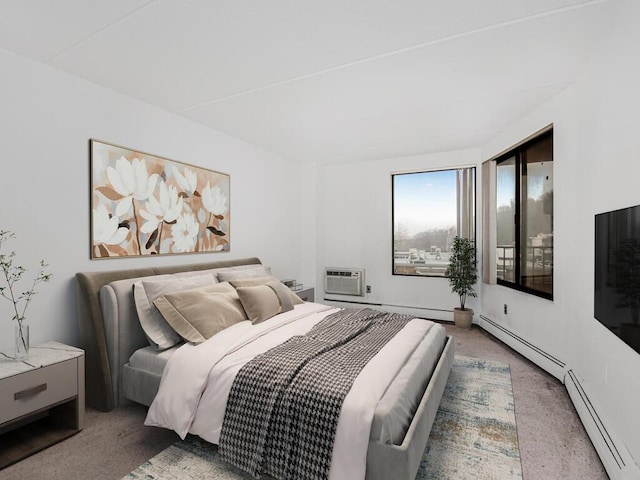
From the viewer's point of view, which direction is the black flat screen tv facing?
to the viewer's left

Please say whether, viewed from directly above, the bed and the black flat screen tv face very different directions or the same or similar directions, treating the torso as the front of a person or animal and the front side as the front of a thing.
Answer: very different directions

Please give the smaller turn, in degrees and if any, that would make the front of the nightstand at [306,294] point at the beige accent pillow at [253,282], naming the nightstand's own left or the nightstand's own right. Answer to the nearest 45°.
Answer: approximately 45° to the nightstand's own right

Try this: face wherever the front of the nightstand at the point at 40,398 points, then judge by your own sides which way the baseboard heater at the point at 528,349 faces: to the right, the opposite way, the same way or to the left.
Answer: the opposite way

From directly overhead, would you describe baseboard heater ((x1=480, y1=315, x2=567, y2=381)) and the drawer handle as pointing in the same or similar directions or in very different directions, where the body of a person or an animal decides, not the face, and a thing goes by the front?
very different directions

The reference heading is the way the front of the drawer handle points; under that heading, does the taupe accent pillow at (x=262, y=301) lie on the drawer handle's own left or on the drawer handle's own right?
on the drawer handle's own left

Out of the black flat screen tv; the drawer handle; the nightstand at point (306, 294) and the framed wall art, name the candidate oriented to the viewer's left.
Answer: the black flat screen tv

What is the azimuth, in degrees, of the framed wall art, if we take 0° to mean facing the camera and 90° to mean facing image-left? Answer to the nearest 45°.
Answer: approximately 315°

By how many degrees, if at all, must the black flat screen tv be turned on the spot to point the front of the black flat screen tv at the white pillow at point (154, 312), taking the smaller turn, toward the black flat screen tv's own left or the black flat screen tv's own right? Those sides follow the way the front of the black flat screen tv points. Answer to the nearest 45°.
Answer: approximately 45° to the black flat screen tv's own left

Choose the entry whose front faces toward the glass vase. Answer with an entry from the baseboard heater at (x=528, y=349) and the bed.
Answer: the baseboard heater

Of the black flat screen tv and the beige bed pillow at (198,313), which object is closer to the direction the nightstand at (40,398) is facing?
the black flat screen tv

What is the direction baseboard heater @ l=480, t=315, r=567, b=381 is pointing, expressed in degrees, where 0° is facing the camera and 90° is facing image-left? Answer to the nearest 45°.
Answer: approximately 45°
